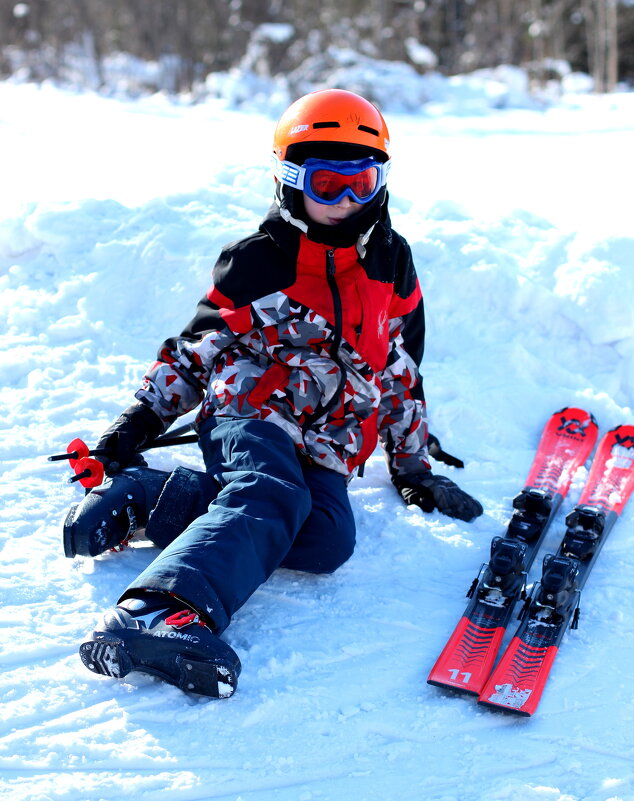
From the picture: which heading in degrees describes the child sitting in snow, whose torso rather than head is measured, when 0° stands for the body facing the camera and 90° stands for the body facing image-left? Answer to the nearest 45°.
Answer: approximately 0°

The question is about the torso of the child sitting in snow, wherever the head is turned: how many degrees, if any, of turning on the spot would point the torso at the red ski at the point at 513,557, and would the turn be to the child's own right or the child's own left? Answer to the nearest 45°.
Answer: approximately 45° to the child's own left

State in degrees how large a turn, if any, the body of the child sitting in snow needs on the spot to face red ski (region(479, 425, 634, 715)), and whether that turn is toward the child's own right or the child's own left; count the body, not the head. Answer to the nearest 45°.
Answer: approximately 45° to the child's own left
